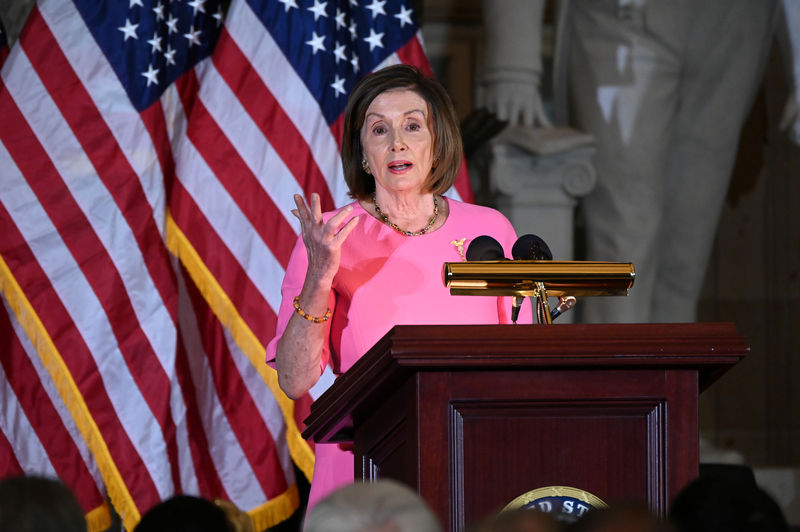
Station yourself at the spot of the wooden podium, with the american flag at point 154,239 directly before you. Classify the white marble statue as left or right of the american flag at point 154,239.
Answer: right

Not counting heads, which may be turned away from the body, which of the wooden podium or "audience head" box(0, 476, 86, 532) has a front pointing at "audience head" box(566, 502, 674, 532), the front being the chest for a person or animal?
the wooden podium

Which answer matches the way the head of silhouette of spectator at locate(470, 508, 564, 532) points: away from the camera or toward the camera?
away from the camera

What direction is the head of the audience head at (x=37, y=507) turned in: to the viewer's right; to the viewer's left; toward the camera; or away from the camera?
away from the camera

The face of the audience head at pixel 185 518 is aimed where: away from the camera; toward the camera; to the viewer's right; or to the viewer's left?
away from the camera

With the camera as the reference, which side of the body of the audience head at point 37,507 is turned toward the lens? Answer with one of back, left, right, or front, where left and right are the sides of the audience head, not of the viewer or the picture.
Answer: back

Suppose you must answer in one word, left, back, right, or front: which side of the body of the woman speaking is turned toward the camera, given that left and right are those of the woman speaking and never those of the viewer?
front

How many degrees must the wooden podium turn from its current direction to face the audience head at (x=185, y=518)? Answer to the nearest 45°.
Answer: approximately 45° to its right

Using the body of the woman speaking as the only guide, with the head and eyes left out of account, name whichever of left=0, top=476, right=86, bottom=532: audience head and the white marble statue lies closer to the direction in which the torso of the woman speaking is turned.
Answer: the audience head

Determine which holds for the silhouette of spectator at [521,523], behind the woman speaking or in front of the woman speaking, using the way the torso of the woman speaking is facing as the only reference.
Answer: in front

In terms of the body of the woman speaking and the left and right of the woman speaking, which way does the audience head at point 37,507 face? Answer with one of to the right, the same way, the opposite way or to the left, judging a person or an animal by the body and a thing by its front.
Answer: the opposite way
